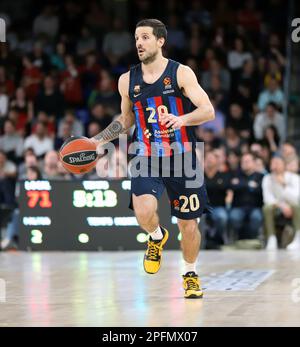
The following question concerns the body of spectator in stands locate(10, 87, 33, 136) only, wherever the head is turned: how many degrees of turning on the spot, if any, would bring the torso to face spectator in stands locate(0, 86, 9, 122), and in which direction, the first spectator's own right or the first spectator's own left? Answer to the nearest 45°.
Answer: approximately 90° to the first spectator's own right

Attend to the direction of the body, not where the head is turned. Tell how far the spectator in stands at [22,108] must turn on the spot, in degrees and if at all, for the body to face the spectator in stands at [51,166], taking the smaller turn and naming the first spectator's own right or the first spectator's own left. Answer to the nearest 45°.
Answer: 0° — they already face them

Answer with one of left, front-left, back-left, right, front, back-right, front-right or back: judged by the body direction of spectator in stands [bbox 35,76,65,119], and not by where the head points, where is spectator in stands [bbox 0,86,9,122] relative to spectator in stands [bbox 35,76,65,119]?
right

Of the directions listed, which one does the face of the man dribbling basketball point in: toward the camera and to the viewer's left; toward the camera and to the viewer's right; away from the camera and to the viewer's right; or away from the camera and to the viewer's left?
toward the camera and to the viewer's left

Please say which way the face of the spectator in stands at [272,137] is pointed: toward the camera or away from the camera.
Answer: toward the camera

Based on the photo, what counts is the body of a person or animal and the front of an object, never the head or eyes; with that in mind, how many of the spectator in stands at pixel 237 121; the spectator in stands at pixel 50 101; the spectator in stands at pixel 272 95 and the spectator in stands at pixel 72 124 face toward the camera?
4

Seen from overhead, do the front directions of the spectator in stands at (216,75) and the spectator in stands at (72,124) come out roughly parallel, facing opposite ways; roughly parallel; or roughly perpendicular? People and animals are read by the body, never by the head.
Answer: roughly parallel

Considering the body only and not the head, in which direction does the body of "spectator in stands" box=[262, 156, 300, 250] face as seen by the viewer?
toward the camera

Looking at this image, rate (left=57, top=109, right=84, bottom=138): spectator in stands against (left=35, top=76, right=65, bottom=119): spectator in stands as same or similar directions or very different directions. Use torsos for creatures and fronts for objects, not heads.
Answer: same or similar directions

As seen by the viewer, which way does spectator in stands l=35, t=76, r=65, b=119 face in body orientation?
toward the camera

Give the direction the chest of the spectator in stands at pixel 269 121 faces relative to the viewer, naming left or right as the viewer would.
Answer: facing the viewer

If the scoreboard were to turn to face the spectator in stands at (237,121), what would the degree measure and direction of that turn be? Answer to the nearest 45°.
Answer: approximately 135° to its left

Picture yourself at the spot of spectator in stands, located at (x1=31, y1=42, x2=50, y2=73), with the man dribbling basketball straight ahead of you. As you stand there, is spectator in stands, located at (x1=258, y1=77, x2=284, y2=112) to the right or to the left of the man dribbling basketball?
left

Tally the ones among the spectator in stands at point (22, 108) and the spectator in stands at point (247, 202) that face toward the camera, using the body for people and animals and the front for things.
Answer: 2

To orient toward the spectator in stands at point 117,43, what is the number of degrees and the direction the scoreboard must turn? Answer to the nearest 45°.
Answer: approximately 180°

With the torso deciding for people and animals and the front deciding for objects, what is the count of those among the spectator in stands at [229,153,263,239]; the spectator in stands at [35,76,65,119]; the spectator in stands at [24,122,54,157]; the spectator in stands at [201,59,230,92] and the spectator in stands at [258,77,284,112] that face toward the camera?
5

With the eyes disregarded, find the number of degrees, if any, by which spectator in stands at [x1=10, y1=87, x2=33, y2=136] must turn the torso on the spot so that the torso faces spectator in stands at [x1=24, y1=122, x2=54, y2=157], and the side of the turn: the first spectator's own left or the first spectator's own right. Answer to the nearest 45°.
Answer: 0° — they already face them
